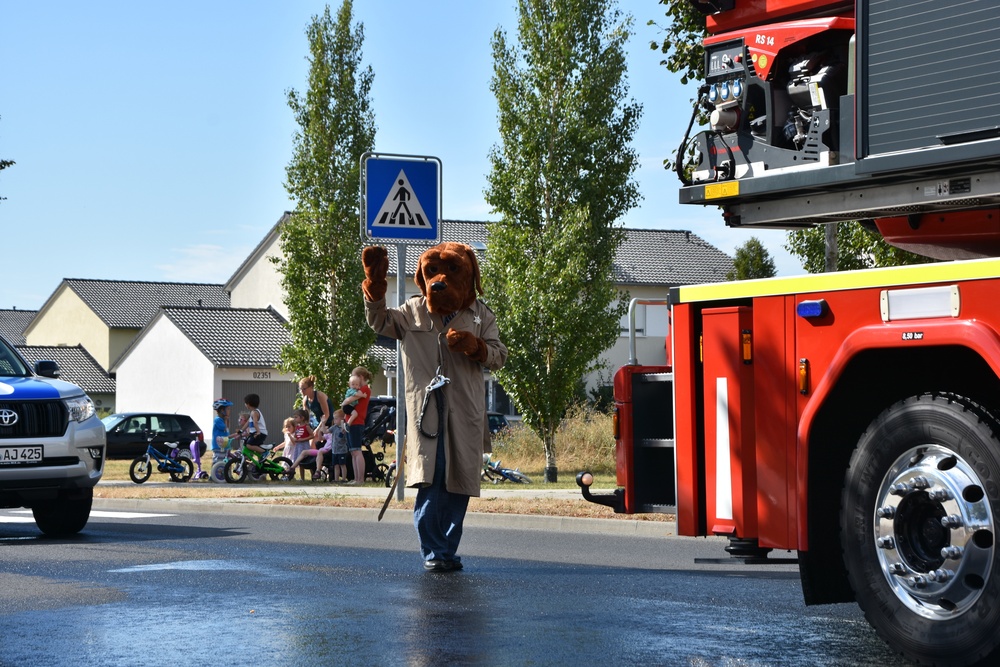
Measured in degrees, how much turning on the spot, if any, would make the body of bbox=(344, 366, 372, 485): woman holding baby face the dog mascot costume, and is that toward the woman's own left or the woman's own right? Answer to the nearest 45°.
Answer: approximately 90° to the woman's own left

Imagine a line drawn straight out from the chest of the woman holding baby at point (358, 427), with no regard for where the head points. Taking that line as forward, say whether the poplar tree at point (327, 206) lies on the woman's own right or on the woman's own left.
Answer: on the woman's own right

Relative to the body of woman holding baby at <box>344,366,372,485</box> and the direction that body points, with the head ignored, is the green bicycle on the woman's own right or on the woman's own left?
on the woman's own right

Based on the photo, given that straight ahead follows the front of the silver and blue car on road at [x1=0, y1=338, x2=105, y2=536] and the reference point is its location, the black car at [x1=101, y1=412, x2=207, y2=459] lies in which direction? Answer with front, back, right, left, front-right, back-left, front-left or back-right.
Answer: back-left

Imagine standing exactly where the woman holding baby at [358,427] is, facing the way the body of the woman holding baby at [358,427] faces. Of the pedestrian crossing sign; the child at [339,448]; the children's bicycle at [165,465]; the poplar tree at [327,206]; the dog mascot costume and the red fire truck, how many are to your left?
3

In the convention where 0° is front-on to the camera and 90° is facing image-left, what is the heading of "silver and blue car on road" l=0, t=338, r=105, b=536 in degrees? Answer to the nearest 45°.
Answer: approximately 315°

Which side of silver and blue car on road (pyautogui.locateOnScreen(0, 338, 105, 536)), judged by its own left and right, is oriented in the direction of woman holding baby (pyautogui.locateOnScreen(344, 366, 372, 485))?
left

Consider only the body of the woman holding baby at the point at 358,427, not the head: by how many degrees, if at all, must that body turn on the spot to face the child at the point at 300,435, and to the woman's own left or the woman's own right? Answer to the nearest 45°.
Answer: approximately 45° to the woman's own right
